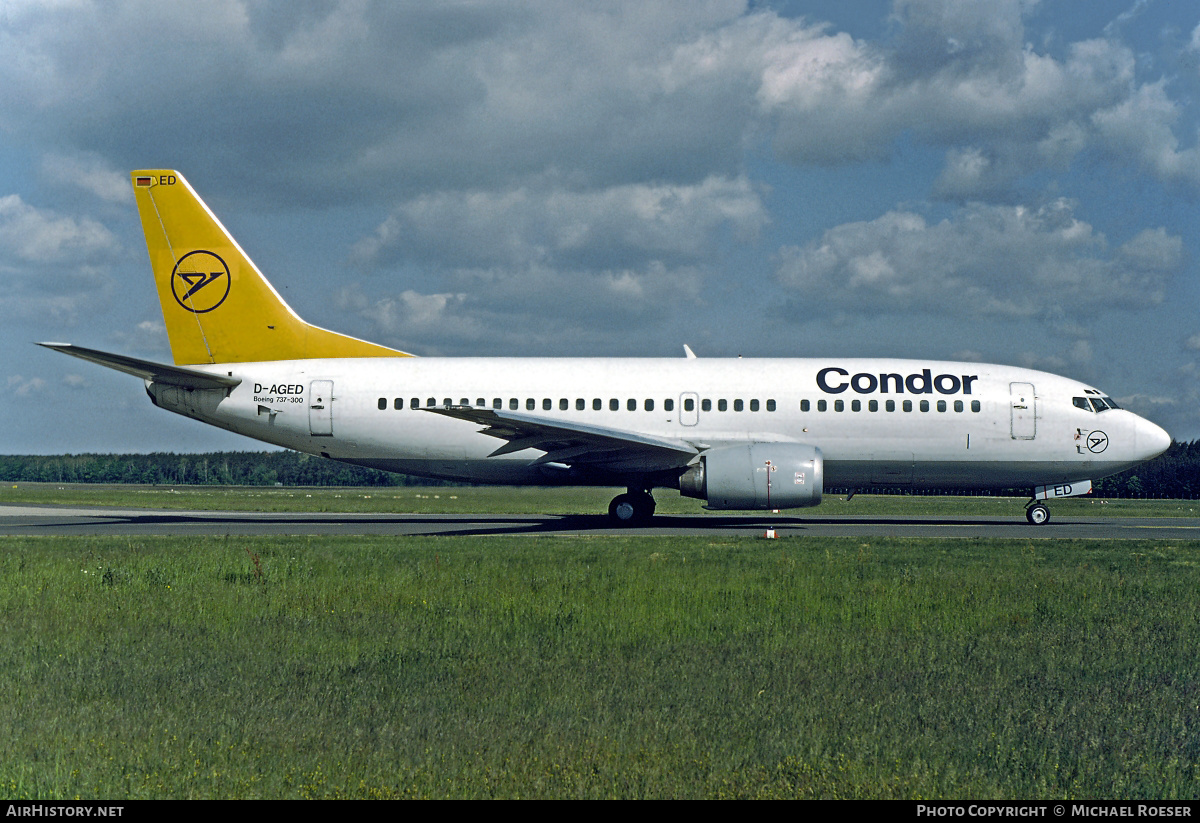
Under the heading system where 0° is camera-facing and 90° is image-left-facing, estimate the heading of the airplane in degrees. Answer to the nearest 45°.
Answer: approximately 270°
